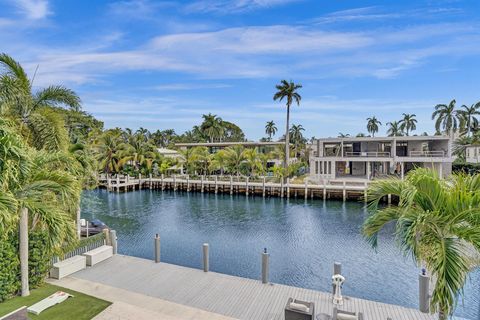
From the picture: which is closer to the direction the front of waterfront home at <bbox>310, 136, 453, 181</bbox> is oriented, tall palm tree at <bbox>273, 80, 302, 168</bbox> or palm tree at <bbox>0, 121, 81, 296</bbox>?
the palm tree

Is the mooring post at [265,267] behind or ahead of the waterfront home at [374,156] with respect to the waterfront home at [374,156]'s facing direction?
ahead

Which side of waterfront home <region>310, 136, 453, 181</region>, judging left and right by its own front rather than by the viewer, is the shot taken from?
front

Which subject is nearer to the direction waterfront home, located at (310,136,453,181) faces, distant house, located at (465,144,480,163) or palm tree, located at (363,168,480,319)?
the palm tree

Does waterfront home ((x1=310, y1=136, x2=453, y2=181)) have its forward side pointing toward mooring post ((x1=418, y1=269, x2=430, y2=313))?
yes

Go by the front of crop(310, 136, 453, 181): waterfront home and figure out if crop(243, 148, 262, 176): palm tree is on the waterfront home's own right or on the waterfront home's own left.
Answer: on the waterfront home's own right

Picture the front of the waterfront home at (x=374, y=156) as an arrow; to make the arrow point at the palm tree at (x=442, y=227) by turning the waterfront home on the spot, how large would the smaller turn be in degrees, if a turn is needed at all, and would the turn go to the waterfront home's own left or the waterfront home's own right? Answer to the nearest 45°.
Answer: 0° — it already faces it

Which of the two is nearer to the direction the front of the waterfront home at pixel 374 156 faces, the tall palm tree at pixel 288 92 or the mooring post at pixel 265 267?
the mooring post

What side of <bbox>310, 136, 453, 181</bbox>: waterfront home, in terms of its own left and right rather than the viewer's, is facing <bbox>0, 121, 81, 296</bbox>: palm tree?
front

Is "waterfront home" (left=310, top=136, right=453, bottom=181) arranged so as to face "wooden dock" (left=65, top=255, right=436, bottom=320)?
yes
